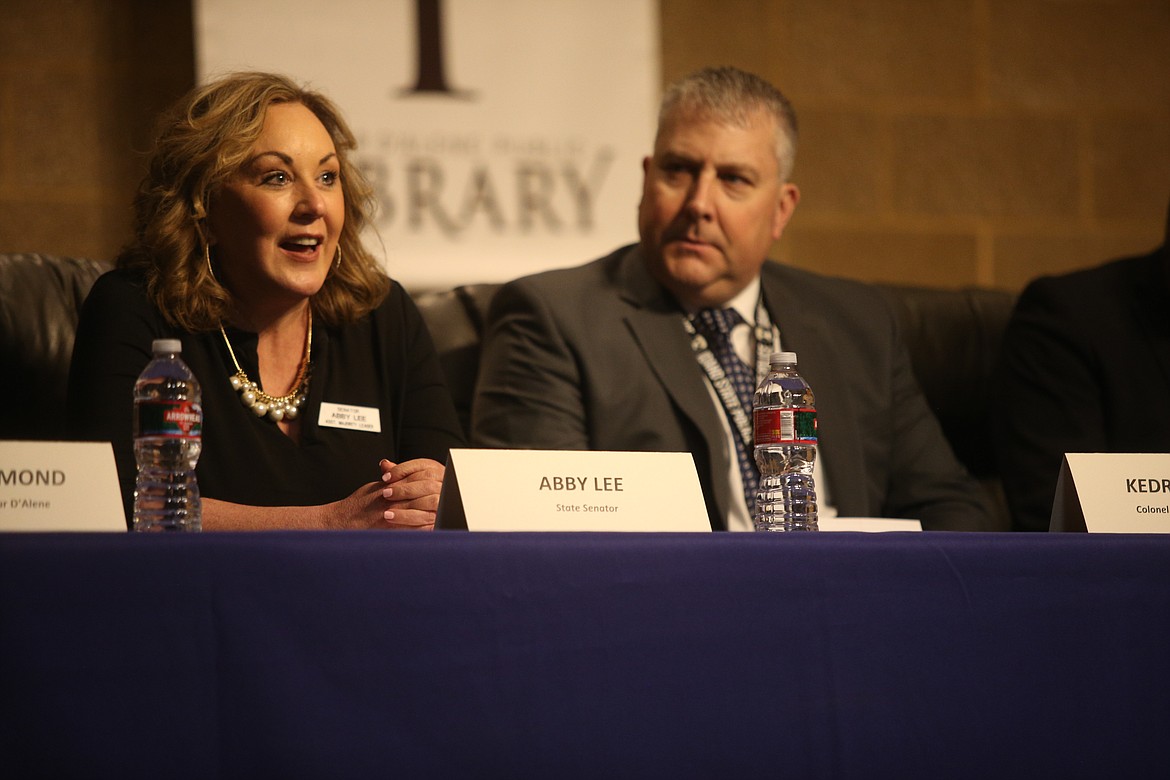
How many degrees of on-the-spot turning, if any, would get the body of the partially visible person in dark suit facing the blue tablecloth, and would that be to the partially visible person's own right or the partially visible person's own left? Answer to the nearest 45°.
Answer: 0° — they already face it

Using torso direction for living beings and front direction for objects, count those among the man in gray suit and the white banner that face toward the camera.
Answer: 2

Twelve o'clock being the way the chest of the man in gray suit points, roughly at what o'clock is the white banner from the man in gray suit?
The white banner is roughly at 5 o'clock from the man in gray suit.

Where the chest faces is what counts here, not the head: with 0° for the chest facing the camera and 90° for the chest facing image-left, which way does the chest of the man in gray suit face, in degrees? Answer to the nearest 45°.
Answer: approximately 0°

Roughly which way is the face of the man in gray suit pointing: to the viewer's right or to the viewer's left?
to the viewer's left

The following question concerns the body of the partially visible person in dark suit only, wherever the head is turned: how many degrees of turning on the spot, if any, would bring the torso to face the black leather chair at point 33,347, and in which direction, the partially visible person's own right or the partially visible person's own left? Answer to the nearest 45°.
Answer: approximately 45° to the partially visible person's own right

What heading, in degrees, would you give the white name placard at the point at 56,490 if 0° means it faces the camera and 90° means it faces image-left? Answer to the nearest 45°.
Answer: approximately 0°

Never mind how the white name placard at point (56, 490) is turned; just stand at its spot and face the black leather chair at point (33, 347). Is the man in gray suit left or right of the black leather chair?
right

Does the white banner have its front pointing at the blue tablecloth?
yes
